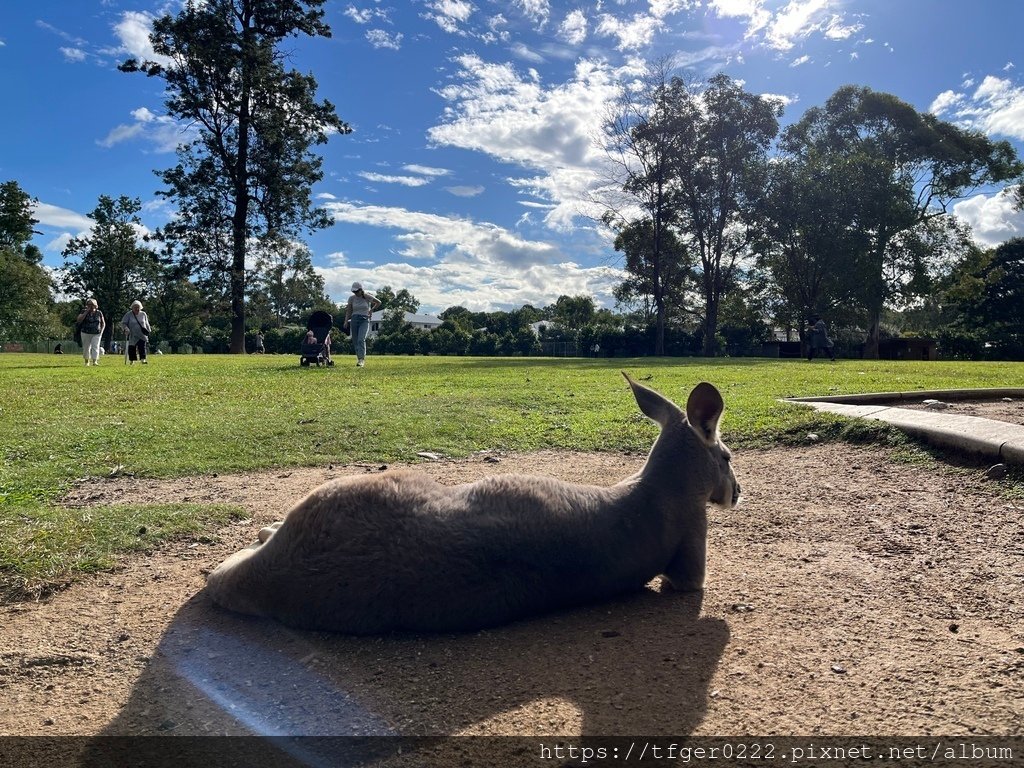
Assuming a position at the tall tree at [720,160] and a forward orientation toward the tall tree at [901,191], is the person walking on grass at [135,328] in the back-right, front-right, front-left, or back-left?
back-right

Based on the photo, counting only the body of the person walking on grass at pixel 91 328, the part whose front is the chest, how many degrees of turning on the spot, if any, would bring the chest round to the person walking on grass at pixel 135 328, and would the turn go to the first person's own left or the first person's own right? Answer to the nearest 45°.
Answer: approximately 135° to the first person's own left

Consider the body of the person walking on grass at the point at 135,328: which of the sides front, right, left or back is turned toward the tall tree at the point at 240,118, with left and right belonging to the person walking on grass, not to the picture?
back

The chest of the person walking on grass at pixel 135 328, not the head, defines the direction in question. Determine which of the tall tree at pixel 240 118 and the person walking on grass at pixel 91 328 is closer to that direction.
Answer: the person walking on grass

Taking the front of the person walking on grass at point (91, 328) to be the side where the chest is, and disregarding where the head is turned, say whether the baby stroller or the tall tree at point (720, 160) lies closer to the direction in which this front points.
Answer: the baby stroller

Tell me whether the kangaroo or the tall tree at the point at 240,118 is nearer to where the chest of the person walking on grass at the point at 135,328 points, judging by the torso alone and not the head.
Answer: the kangaroo

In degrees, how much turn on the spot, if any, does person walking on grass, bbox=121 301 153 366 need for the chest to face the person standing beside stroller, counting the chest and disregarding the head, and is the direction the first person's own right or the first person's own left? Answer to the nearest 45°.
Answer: approximately 45° to the first person's own left

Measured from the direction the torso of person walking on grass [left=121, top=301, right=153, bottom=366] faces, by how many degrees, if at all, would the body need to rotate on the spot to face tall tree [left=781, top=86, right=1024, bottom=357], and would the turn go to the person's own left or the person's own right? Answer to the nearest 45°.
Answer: approximately 90° to the person's own left

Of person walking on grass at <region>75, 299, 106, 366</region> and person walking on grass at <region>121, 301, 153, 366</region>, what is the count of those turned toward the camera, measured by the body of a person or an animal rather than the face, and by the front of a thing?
2

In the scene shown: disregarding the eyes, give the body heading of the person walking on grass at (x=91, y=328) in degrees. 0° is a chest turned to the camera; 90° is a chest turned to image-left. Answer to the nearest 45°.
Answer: approximately 0°

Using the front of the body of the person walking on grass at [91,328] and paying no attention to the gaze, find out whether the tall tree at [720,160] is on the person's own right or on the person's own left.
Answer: on the person's own left
